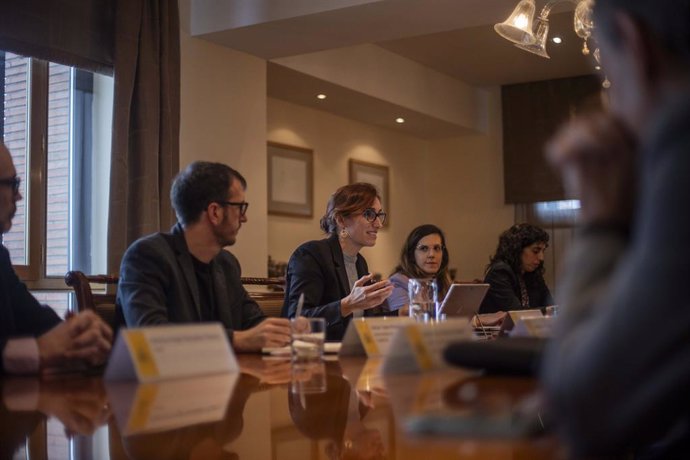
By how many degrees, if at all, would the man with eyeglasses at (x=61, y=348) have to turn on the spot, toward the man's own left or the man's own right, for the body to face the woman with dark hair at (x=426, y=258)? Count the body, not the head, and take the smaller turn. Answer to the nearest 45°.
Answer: approximately 45° to the man's own left

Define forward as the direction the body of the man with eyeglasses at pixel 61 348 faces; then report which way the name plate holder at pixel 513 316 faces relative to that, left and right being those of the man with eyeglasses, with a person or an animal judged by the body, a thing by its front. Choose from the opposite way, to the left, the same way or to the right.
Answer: to the right

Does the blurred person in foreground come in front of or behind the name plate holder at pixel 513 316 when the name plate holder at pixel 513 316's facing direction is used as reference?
in front

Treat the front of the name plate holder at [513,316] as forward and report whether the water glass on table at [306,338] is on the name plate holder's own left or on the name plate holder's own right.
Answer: on the name plate holder's own right

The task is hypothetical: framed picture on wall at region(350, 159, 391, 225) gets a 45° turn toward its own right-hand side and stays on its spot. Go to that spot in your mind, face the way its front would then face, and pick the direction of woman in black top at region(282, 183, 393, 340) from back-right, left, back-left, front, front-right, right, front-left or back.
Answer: front

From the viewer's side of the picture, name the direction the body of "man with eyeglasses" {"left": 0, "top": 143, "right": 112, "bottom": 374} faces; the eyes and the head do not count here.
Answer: to the viewer's right

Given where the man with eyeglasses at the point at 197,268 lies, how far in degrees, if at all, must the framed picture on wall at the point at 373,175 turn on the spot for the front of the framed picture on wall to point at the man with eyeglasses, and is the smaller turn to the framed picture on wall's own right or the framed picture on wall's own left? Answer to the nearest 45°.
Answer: approximately 45° to the framed picture on wall's own right

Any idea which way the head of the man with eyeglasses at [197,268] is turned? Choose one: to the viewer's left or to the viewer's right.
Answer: to the viewer's right

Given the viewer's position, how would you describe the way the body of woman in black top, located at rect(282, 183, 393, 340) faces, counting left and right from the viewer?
facing the viewer and to the right of the viewer

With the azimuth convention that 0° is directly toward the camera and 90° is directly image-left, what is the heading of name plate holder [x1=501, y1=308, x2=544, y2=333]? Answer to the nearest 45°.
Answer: approximately 315°

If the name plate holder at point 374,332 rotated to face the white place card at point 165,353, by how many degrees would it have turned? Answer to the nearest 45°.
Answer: approximately 90° to its right

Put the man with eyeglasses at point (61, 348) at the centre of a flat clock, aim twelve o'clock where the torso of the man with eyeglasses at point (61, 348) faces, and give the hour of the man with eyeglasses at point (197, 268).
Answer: the man with eyeglasses at point (197, 268) is roughly at 10 o'clock from the man with eyeglasses at point (61, 348).

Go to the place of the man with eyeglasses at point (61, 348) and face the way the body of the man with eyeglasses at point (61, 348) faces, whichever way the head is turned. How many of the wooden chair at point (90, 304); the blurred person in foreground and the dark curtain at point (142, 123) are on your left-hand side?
2

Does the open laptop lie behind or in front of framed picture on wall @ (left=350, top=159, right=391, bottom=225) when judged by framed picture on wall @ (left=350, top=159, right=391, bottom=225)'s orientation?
in front

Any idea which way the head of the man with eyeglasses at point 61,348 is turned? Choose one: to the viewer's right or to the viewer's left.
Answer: to the viewer's right

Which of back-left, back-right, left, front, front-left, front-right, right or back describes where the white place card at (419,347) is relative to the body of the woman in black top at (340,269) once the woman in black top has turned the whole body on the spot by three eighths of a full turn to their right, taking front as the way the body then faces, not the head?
left

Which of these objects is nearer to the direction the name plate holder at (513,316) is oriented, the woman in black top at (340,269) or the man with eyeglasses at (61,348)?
the man with eyeglasses
